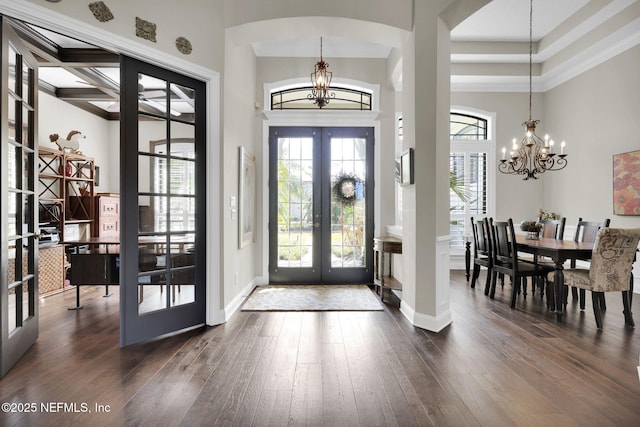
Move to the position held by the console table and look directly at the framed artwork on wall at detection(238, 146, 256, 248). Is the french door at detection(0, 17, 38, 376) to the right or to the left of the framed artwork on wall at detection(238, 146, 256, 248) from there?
left

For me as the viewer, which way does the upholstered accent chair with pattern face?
facing away from the viewer and to the left of the viewer

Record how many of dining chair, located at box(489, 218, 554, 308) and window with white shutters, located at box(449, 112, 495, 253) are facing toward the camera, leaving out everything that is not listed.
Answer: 1

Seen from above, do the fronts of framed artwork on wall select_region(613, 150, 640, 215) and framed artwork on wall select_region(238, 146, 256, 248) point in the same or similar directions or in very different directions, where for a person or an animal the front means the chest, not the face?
very different directions

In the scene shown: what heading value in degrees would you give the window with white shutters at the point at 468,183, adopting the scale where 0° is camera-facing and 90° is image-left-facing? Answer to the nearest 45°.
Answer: approximately 0°

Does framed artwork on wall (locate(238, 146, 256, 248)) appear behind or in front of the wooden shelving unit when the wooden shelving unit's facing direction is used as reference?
in front

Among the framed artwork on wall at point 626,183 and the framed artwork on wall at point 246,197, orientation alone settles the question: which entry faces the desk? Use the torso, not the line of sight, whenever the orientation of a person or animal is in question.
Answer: the framed artwork on wall at point 626,183

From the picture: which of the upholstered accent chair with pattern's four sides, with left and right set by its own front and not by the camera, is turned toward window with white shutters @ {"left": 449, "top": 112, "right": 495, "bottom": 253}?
front

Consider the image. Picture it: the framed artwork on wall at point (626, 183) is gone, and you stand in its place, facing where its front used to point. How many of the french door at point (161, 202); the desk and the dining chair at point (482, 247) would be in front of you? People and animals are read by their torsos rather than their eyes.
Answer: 3

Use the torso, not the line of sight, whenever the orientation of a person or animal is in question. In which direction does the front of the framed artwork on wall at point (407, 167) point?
to the viewer's left

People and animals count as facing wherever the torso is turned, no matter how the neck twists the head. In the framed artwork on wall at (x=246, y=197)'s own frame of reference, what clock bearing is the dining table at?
The dining table is roughly at 1 o'clock from the framed artwork on wall.
